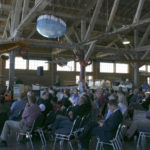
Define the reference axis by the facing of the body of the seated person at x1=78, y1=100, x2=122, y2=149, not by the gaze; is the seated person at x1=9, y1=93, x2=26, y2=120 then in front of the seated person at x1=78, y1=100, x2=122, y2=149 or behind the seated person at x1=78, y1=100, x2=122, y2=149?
in front

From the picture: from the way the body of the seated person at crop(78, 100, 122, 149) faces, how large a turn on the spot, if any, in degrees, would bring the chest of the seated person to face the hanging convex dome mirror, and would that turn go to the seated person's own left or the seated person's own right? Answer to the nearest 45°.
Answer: approximately 45° to the seated person's own right

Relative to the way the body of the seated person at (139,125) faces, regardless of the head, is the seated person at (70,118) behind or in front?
in front

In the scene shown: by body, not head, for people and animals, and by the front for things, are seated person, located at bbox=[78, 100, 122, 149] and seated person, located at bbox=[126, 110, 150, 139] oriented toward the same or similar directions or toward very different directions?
same or similar directions
